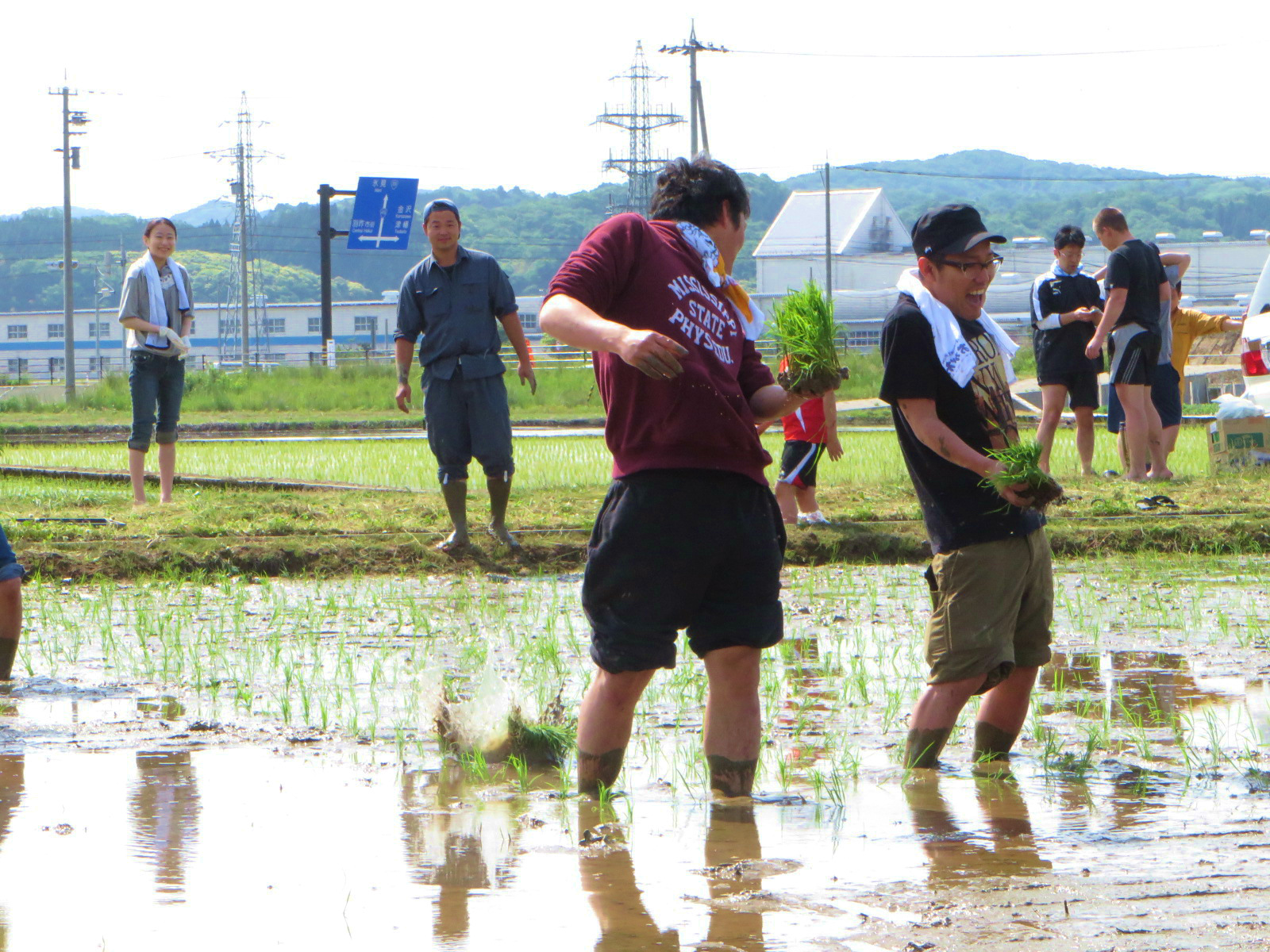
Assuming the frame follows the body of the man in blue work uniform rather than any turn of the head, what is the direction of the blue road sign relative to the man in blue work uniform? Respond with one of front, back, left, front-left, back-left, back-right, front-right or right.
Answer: back

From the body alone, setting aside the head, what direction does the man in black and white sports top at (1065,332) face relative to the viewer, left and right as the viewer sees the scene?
facing the viewer and to the right of the viewer

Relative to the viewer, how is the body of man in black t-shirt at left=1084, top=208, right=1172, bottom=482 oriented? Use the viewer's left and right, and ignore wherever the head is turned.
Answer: facing away from the viewer and to the left of the viewer

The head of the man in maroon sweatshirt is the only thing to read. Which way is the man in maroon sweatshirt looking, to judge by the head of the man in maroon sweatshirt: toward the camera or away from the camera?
away from the camera

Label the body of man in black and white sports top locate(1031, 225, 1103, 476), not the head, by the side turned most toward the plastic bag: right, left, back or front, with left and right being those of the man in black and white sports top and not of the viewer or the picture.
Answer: left

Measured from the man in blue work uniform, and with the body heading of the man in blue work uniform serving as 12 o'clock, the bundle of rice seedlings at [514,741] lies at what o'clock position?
The bundle of rice seedlings is roughly at 12 o'clock from the man in blue work uniform.

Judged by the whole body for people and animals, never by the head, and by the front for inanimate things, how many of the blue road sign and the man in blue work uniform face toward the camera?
2

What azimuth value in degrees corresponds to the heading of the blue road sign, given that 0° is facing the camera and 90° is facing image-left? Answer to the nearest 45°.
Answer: approximately 0°

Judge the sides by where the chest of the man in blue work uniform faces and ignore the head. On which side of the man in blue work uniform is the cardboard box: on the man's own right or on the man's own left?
on the man's own left
